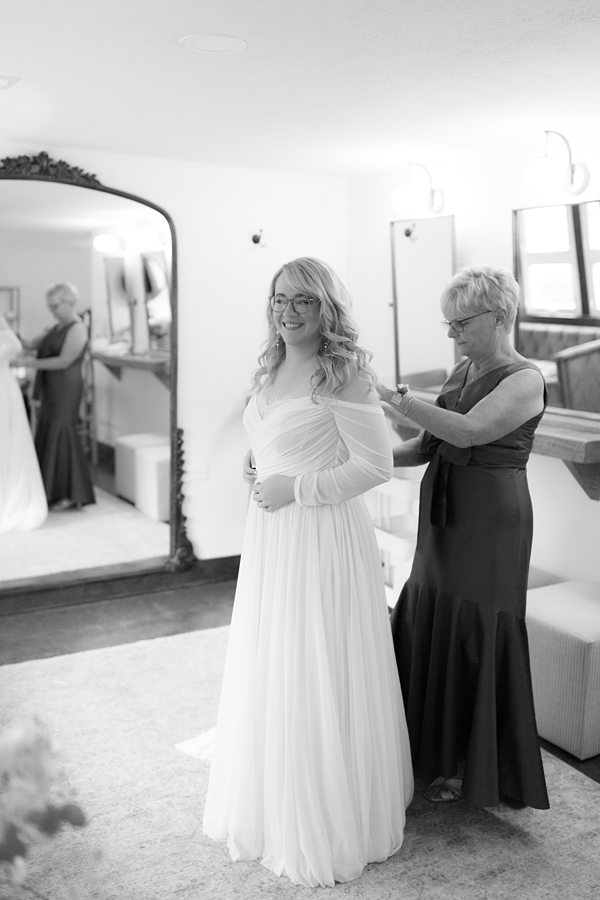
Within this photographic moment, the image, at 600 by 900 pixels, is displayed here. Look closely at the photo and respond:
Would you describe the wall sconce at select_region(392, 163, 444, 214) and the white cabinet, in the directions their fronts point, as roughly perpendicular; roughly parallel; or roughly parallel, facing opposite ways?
roughly parallel

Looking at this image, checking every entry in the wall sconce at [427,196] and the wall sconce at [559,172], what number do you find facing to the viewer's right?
0

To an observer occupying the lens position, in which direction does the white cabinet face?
facing the viewer and to the left of the viewer

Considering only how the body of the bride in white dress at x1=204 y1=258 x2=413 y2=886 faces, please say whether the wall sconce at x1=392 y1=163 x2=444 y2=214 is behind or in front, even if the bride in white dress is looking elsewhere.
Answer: behind

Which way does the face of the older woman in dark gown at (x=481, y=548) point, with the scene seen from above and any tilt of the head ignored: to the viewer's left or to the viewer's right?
to the viewer's left

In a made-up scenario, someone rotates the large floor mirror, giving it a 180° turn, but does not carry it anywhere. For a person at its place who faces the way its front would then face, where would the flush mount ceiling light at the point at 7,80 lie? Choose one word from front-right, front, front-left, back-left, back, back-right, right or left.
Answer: back-left

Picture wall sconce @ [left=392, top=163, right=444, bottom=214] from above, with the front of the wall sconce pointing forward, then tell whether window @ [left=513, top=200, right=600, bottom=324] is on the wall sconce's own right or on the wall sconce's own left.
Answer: on the wall sconce's own left

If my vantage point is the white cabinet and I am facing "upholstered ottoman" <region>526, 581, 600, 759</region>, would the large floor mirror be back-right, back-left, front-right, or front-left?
back-right

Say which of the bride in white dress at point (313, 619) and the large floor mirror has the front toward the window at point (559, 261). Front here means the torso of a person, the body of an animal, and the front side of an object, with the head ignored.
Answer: the large floor mirror

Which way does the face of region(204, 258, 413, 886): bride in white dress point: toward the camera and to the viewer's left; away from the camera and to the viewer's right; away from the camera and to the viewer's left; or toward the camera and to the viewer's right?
toward the camera and to the viewer's left
